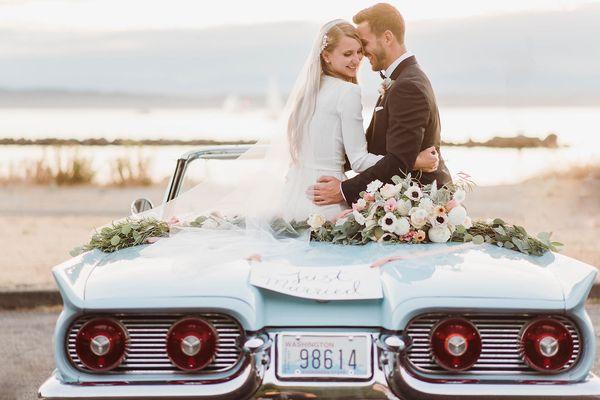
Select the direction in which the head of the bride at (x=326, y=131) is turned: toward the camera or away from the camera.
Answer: toward the camera

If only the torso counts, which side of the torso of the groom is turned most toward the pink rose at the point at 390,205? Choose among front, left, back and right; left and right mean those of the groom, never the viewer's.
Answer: left

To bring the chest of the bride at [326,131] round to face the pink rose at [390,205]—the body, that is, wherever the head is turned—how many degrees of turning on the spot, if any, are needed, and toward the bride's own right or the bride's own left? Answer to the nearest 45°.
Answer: approximately 90° to the bride's own right

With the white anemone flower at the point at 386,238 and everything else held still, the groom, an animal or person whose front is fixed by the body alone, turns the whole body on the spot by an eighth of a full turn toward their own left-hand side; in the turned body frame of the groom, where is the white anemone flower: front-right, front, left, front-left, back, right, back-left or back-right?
front-left

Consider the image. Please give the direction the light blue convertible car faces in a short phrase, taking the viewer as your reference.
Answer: facing away from the viewer

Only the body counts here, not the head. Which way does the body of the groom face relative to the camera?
to the viewer's left

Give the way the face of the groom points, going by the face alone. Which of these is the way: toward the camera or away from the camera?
toward the camera
